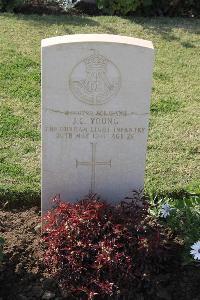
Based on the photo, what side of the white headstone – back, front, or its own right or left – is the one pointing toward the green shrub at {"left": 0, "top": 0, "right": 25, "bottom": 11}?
back

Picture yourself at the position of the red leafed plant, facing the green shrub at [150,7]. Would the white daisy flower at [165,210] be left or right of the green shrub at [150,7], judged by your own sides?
right

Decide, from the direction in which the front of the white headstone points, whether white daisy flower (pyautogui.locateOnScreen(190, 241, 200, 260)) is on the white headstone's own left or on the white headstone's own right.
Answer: on the white headstone's own left

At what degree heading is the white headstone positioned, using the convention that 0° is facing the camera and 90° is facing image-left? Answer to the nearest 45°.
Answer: approximately 0°

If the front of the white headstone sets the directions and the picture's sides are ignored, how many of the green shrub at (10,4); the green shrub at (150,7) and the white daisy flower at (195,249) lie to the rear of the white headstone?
2

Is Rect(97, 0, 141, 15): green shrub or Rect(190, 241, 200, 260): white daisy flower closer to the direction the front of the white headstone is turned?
the white daisy flower

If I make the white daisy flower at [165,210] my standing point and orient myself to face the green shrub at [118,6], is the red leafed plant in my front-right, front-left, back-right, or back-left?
back-left

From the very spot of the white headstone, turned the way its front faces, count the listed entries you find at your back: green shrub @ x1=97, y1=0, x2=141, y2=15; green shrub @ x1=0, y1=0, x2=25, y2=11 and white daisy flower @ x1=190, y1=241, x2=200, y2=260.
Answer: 2

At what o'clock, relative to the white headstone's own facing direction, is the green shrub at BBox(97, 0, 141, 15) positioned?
The green shrub is roughly at 6 o'clock from the white headstone.
